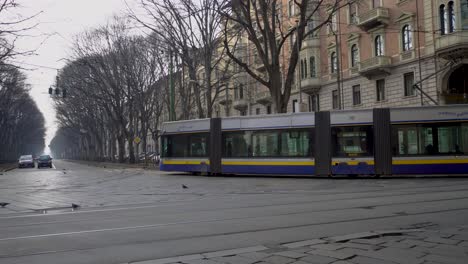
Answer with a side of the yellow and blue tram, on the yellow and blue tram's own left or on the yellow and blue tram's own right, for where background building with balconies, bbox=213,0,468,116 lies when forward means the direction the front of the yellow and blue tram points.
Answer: on the yellow and blue tram's own right

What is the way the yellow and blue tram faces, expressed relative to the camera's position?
facing to the left of the viewer

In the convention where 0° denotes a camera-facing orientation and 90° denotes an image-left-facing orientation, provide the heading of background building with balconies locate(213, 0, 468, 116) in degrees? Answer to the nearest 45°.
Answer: approximately 45°
